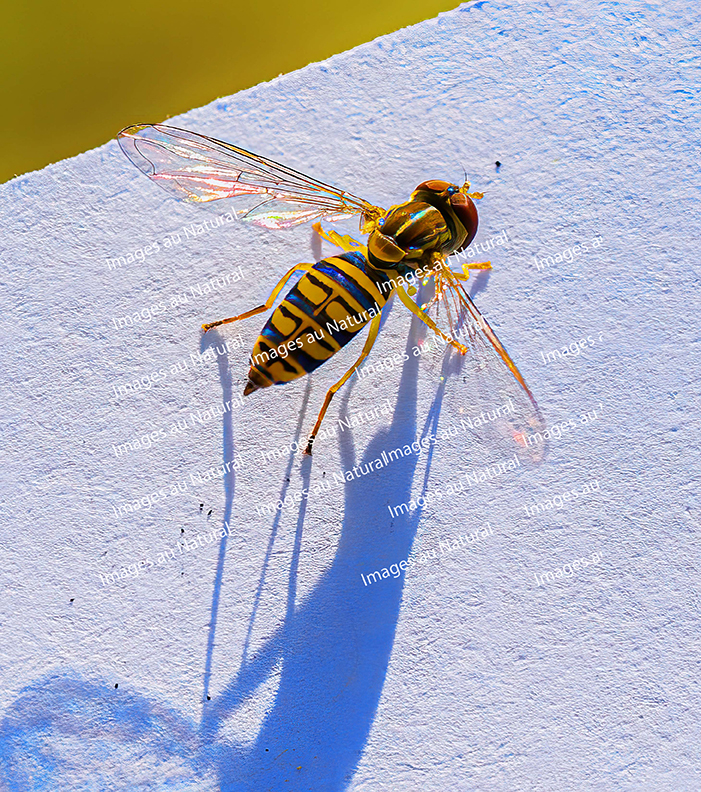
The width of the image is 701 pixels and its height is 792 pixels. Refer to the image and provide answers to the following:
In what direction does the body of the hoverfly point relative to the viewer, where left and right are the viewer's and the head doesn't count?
facing away from the viewer and to the right of the viewer

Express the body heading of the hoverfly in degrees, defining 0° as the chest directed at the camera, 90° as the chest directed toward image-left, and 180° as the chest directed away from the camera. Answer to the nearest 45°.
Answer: approximately 225°
